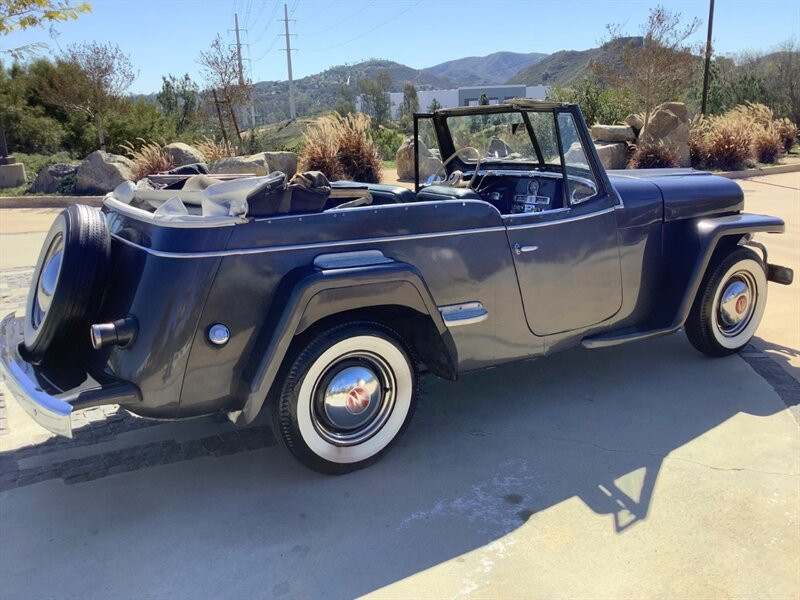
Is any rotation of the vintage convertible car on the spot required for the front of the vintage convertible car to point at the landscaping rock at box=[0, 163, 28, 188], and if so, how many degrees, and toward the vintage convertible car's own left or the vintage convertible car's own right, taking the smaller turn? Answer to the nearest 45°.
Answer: approximately 90° to the vintage convertible car's own left

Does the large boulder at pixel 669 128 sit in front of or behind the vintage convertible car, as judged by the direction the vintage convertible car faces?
in front

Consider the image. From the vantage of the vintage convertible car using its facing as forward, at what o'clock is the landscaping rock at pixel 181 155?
The landscaping rock is roughly at 10 o'clock from the vintage convertible car.

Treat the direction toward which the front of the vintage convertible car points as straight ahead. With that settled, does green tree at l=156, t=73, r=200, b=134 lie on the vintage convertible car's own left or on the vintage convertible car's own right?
on the vintage convertible car's own left

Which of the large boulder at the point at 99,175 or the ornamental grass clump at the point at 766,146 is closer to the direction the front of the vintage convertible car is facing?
the ornamental grass clump

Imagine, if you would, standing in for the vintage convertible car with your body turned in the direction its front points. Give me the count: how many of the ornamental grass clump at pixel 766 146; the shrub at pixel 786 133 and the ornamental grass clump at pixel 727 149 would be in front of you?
3

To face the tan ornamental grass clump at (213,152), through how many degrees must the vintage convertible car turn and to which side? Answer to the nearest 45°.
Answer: approximately 45° to its left

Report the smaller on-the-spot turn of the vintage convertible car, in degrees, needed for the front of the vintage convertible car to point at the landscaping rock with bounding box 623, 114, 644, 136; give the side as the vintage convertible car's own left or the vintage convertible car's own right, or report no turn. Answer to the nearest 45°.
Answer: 0° — it already faces it

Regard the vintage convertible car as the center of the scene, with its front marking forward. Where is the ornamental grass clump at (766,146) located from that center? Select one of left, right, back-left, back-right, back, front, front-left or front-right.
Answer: front

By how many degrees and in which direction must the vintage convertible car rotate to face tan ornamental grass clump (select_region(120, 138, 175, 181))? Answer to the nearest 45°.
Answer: approximately 90° to its left

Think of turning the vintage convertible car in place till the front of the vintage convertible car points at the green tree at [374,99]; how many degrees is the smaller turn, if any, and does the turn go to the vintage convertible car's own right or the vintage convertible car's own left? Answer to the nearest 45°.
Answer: approximately 45° to the vintage convertible car's own left

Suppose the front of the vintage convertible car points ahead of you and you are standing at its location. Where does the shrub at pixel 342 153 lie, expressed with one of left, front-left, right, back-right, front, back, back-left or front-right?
front-left

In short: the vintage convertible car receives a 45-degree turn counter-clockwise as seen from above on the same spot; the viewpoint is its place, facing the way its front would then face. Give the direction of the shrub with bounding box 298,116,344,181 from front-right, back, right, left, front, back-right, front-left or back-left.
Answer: front

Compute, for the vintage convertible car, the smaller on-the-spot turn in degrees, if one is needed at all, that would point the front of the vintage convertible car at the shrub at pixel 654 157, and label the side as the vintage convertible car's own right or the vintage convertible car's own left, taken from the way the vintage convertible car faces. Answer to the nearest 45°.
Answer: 0° — it already faces it

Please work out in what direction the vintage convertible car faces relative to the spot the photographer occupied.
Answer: facing away from the viewer and to the right of the viewer
